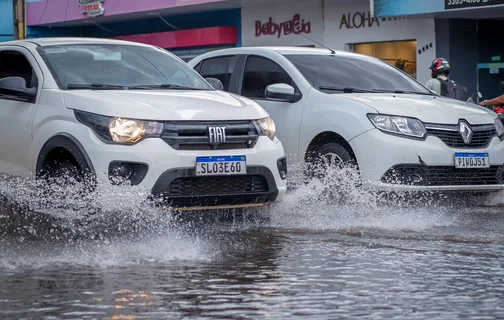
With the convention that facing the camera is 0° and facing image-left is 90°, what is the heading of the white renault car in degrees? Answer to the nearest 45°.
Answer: approximately 315°

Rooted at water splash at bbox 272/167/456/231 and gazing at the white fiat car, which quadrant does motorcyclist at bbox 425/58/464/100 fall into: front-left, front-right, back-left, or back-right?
back-right

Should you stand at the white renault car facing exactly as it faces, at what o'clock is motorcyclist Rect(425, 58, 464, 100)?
The motorcyclist is roughly at 8 o'clock from the white renault car.

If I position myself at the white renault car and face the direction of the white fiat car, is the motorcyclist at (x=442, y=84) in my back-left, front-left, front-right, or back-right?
back-right

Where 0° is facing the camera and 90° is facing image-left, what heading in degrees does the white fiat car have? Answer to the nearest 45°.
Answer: approximately 315°

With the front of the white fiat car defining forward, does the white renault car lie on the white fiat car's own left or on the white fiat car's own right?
on the white fiat car's own left

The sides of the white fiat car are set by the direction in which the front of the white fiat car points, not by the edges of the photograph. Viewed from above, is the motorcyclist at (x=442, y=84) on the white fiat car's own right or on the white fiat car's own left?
on the white fiat car's own left

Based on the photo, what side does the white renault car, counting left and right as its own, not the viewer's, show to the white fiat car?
right
